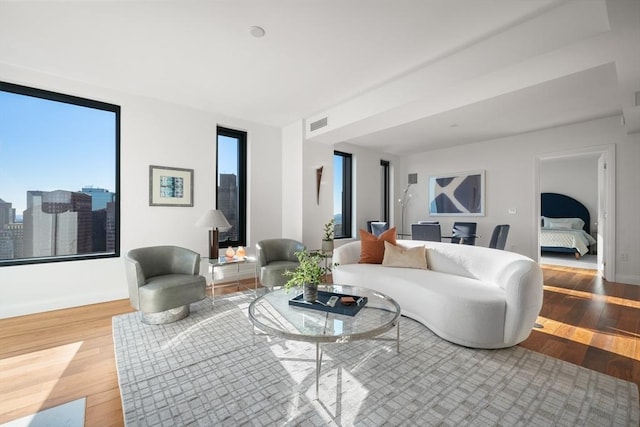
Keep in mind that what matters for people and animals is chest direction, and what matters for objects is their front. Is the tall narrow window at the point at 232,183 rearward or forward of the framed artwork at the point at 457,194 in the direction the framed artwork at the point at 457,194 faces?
forward

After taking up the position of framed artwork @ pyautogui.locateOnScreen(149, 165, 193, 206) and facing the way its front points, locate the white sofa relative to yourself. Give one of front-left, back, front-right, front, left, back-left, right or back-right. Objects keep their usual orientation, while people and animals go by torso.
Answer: front

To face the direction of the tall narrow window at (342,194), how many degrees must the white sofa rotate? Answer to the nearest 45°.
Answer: approximately 90° to its right

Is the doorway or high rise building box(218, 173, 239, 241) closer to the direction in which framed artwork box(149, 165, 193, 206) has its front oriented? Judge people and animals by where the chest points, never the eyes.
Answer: the doorway

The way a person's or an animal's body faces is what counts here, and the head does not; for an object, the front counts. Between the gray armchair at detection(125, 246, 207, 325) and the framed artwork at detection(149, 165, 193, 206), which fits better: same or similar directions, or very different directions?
same or similar directions

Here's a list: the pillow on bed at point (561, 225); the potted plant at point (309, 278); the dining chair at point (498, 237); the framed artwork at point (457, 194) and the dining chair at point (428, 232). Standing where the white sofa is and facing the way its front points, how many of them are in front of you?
1

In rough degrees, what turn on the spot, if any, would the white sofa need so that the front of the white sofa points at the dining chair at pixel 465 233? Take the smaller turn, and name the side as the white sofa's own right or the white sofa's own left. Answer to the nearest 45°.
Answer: approximately 135° to the white sofa's own right

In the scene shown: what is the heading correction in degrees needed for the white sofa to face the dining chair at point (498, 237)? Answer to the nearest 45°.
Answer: approximately 135° to its right

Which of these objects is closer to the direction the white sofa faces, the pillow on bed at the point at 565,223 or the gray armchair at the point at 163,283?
the gray armchair

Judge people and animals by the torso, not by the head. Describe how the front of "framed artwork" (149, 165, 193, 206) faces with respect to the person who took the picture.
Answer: facing the viewer and to the right of the viewer

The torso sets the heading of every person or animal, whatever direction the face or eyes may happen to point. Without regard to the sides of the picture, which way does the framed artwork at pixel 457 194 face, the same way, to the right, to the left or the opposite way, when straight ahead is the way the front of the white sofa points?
the same way

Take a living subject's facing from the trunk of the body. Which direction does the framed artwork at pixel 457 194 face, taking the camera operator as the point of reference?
facing the viewer and to the left of the viewer

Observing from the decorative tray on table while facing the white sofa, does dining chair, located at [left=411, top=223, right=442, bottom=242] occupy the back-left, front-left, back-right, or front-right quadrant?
front-left

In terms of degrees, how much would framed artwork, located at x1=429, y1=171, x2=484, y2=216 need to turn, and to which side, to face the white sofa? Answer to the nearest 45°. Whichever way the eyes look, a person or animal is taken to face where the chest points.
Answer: approximately 45° to its left

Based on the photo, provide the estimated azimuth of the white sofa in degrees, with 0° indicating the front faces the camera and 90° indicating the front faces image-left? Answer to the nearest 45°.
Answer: approximately 45°

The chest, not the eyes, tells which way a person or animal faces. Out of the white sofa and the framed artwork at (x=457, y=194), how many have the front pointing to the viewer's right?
0

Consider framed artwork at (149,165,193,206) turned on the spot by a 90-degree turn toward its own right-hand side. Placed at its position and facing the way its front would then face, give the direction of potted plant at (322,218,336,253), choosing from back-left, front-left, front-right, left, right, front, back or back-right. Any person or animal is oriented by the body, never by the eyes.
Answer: back-left
